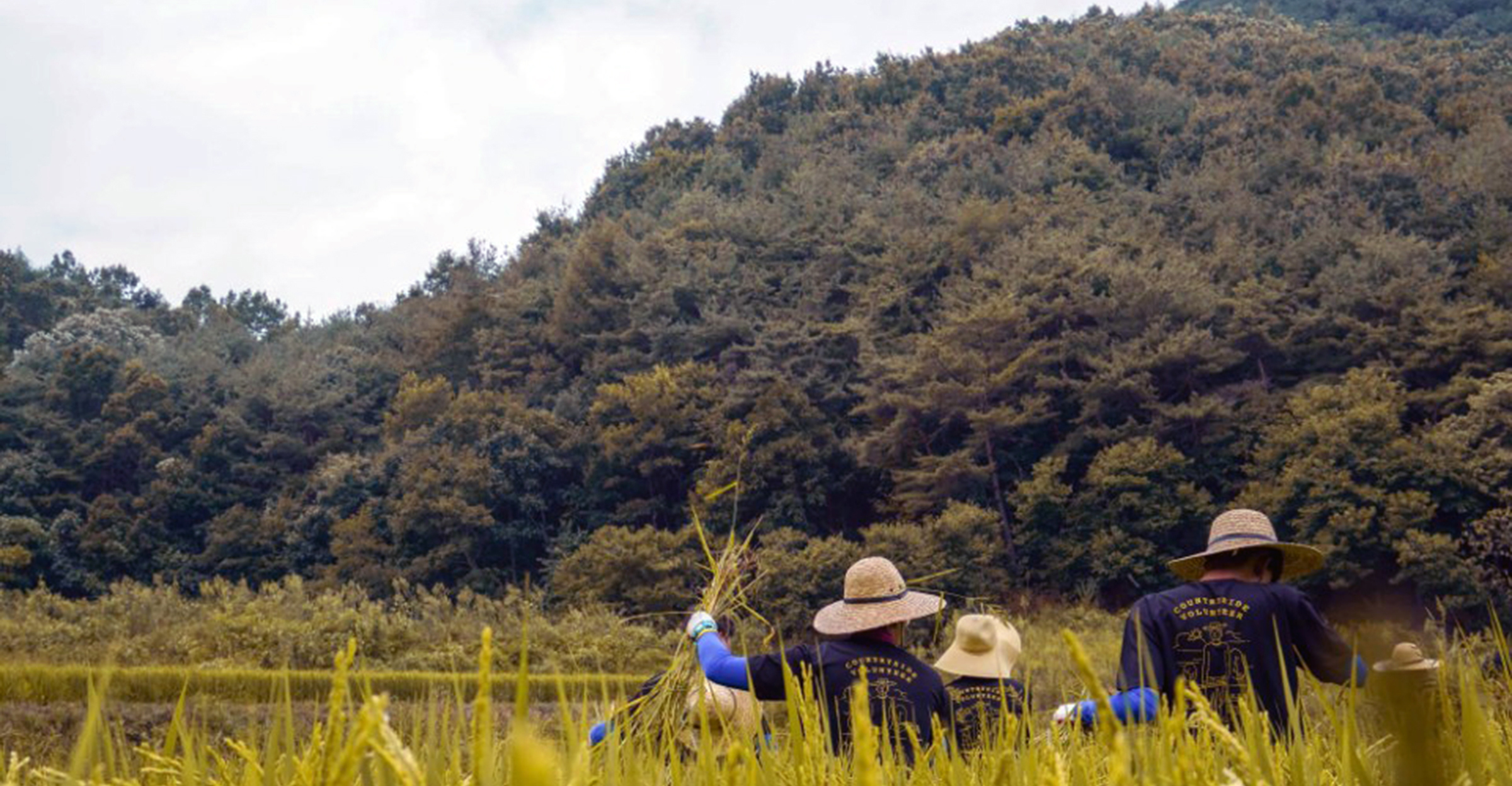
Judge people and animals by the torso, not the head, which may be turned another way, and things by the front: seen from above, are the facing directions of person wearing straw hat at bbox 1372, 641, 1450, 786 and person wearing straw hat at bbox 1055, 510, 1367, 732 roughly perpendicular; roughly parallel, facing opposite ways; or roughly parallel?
roughly parallel

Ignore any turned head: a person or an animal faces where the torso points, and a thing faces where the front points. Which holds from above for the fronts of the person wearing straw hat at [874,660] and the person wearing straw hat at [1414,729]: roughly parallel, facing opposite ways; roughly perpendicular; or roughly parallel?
roughly parallel

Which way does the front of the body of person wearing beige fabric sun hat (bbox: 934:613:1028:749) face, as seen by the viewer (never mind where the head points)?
away from the camera

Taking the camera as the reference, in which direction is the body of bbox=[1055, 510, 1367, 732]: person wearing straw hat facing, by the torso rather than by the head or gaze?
away from the camera

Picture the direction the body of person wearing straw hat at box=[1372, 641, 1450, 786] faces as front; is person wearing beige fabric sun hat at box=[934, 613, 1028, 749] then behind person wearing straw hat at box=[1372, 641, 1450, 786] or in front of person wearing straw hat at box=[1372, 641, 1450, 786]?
in front

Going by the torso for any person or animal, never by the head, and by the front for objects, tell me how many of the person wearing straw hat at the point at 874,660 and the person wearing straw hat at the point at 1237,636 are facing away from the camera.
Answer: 2

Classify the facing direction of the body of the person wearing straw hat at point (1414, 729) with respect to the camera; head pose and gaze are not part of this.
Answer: away from the camera

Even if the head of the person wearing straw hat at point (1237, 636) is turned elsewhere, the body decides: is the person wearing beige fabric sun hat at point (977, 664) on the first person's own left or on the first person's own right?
on the first person's own left

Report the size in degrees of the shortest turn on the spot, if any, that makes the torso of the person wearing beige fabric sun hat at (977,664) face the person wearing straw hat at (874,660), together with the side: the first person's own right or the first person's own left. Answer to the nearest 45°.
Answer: approximately 135° to the first person's own left

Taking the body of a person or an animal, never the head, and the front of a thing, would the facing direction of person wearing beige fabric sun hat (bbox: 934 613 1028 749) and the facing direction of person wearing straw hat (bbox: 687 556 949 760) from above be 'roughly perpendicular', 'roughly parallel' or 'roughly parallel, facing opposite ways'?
roughly parallel

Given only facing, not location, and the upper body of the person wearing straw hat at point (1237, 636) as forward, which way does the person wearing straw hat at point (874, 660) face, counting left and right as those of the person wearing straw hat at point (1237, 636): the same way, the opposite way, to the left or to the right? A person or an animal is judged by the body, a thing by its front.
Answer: the same way

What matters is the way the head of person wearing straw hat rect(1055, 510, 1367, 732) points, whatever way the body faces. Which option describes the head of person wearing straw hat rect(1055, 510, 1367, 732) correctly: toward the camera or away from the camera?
away from the camera

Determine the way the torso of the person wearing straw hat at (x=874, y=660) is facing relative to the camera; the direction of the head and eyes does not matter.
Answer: away from the camera
